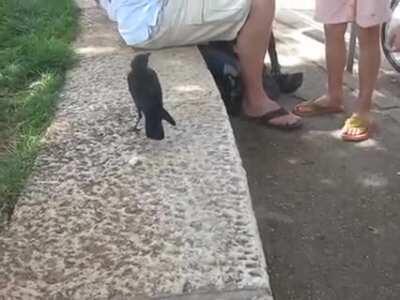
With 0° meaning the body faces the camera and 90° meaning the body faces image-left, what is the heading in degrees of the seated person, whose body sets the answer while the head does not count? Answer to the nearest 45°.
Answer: approximately 270°

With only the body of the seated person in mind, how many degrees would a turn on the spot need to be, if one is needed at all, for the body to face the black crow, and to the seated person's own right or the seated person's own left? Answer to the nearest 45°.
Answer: approximately 90° to the seated person's own right

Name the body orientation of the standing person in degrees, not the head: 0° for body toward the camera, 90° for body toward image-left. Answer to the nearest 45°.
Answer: approximately 45°

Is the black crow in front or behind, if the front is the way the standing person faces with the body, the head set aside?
in front
